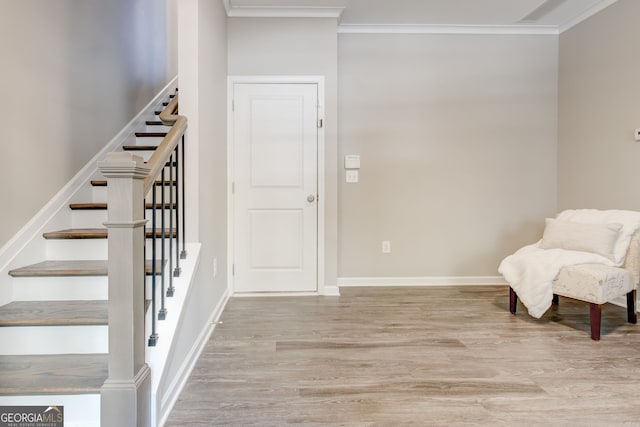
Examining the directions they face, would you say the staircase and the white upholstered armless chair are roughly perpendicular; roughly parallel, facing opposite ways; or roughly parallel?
roughly perpendicular

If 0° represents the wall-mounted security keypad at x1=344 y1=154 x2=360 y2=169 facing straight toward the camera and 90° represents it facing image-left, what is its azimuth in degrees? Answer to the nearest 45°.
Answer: approximately 0°

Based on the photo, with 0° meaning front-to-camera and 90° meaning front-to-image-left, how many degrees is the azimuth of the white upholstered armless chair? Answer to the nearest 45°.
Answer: approximately 45°

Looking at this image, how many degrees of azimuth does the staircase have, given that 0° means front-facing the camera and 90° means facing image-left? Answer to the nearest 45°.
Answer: approximately 0°

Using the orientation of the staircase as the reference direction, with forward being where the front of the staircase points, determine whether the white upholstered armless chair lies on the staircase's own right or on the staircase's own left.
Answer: on the staircase's own left

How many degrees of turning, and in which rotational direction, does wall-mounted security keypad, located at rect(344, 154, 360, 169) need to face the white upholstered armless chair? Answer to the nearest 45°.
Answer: approximately 45° to its left

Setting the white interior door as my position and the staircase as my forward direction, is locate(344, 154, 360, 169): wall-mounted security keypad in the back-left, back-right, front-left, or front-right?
back-left

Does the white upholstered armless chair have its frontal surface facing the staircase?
yes

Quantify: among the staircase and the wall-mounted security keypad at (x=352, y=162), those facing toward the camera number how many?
2
